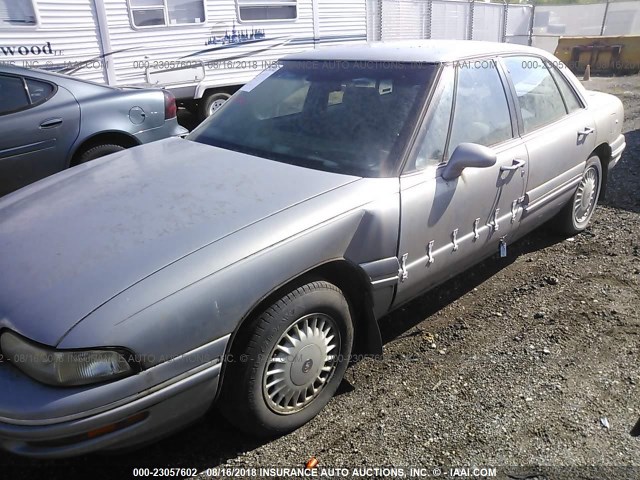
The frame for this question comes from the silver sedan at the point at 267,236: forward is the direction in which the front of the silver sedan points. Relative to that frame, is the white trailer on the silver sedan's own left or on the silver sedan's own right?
on the silver sedan's own right

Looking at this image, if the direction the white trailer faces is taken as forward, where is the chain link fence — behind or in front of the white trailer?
behind

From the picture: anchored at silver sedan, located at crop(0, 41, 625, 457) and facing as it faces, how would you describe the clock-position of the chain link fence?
The chain link fence is roughly at 5 o'clock from the silver sedan.

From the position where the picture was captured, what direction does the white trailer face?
facing to the left of the viewer

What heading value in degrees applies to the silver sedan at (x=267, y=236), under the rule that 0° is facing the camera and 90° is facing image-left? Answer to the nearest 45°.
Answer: approximately 45°

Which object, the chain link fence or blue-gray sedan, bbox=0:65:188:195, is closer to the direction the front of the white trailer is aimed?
the blue-gray sedan

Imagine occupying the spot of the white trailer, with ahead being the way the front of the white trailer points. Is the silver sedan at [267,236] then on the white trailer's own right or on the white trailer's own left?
on the white trailer's own left
